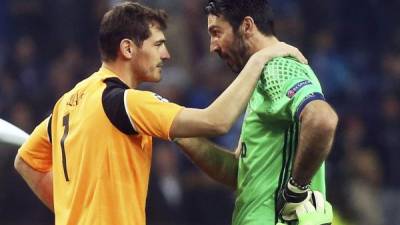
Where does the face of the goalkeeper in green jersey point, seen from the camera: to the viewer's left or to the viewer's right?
to the viewer's left

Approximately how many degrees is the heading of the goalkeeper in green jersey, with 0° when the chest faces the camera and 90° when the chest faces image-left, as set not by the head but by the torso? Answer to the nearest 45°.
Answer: approximately 90°

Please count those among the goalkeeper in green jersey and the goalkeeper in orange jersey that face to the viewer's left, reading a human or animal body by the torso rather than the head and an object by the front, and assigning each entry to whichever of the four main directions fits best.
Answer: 1
